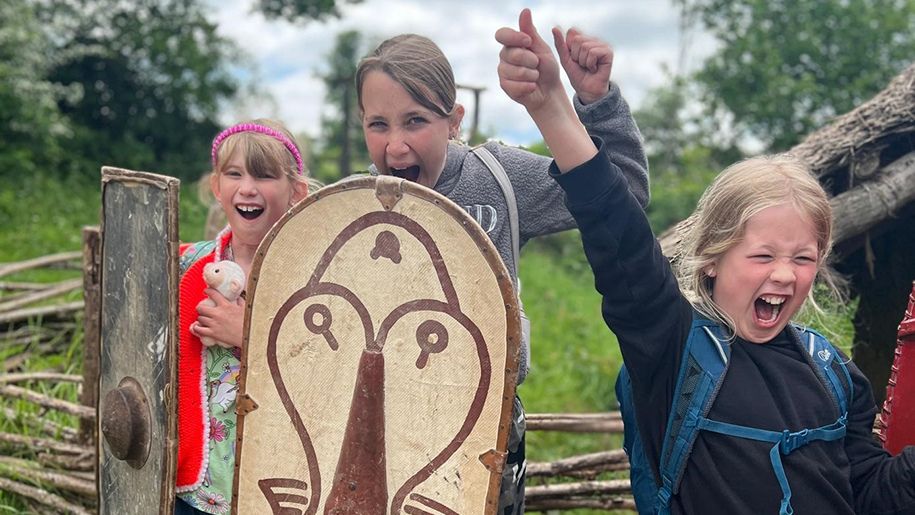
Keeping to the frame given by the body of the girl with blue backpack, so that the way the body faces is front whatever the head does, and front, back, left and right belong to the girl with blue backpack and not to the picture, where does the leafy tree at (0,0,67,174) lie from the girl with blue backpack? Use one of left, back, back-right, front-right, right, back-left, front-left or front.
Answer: back

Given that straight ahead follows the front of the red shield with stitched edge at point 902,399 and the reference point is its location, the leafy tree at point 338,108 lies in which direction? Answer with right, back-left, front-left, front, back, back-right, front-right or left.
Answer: back-right

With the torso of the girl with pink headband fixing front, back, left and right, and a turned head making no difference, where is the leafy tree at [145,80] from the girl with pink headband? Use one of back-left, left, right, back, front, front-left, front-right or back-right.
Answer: back

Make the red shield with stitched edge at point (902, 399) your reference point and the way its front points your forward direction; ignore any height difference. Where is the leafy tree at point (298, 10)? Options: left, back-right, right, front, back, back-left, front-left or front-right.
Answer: back-right

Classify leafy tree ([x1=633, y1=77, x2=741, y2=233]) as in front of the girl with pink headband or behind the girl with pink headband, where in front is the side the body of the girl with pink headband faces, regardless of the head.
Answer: behind

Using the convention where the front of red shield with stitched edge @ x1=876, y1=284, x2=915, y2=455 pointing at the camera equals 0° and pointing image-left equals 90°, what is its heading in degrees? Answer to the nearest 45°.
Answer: approximately 0°

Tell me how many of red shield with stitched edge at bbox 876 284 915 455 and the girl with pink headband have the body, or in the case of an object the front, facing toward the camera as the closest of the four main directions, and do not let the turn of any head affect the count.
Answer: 2

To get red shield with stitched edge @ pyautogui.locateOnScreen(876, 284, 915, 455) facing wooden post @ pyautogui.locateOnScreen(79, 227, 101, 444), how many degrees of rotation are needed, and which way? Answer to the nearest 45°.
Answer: approximately 90° to its right

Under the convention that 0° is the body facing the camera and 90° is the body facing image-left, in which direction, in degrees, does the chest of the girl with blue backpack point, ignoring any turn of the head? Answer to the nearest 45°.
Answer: approximately 315°

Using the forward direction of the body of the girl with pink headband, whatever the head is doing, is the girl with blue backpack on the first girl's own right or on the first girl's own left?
on the first girl's own left

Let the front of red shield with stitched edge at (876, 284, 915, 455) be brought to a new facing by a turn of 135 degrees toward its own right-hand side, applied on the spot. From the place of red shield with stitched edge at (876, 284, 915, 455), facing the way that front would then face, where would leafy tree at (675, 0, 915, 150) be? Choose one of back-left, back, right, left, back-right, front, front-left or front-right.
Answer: front-right
